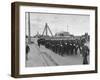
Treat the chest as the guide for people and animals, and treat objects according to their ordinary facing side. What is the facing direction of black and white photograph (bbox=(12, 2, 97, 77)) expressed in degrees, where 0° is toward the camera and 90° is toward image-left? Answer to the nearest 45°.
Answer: approximately 315°
